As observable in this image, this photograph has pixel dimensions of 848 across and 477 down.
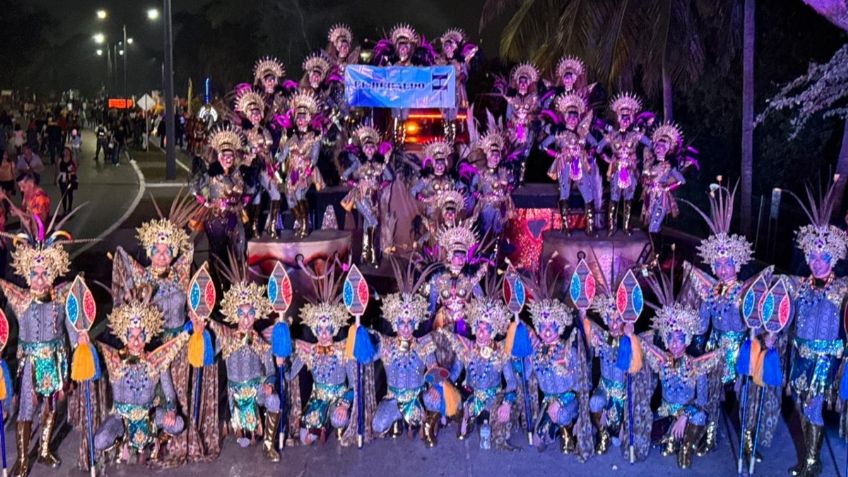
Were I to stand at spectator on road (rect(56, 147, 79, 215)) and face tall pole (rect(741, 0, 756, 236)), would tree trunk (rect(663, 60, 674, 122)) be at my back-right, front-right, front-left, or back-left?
front-left

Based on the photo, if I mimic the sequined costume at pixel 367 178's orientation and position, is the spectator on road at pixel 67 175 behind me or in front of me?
behind

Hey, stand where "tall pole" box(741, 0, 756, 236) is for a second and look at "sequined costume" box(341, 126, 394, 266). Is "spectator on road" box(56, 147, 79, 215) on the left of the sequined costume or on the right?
right

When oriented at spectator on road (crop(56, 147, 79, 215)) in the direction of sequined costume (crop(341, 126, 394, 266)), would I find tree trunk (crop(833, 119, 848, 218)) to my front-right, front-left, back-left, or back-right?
front-left

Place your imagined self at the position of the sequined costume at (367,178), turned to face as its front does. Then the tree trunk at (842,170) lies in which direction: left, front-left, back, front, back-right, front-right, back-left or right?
left

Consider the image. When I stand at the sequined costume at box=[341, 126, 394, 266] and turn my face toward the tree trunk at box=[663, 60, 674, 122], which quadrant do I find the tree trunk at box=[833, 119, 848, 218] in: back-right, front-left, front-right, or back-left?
front-right

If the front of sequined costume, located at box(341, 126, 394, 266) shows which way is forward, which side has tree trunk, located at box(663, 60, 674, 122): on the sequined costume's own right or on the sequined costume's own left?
on the sequined costume's own left

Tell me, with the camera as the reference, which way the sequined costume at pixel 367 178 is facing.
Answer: facing the viewer

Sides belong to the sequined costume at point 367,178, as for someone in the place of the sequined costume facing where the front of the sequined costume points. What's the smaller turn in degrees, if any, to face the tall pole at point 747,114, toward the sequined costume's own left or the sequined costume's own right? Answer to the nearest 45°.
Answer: approximately 90° to the sequined costume's own left
